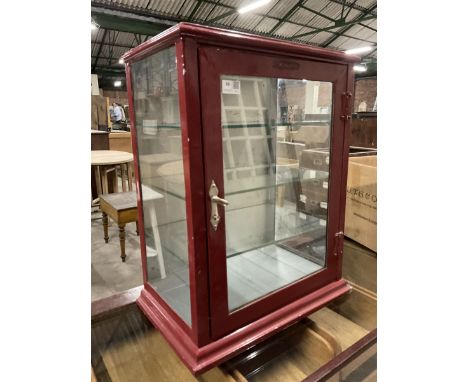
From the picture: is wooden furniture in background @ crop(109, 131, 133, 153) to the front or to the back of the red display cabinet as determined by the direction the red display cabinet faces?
to the back

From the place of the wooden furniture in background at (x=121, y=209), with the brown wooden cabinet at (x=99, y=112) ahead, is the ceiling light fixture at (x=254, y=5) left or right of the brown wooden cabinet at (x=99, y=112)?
right

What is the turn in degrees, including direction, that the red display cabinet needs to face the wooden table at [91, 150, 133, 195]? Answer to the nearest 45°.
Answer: approximately 180°

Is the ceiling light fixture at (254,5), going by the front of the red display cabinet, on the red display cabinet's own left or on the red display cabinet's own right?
on the red display cabinet's own left

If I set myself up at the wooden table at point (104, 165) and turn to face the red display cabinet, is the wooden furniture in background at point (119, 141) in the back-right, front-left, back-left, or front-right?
back-left

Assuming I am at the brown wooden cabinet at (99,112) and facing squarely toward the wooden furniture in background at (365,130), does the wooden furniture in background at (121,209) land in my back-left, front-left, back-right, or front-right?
front-right

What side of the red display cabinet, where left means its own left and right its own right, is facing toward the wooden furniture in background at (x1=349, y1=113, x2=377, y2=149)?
left

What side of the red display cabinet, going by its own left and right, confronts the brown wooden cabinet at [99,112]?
back

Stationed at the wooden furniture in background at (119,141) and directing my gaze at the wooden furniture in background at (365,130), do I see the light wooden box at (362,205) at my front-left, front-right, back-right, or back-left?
front-right

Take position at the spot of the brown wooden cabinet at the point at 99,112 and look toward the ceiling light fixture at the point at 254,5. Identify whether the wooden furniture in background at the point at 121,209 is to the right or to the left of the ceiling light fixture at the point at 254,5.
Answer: right

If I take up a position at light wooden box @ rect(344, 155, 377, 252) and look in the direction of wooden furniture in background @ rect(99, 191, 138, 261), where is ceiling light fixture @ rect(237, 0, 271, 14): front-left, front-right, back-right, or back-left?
front-right

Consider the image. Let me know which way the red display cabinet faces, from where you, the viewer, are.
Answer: facing the viewer and to the right of the viewer

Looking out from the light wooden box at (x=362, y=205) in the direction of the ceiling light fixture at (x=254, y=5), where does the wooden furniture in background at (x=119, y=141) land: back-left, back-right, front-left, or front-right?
front-left

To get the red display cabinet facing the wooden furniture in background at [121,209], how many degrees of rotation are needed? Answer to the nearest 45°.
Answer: approximately 180°
